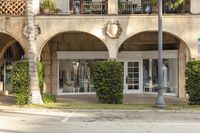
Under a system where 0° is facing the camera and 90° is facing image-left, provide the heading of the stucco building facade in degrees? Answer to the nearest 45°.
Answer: approximately 0°

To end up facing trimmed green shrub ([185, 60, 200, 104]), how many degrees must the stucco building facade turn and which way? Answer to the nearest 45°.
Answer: approximately 45° to its left

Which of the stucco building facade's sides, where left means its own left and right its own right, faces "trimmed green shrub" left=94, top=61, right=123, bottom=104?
front

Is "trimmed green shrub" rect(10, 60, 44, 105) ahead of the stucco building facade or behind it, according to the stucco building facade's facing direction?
ahead
